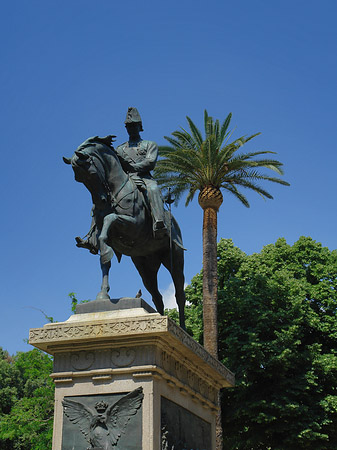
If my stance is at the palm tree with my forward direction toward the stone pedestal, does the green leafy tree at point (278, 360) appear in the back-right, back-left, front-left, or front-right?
back-left

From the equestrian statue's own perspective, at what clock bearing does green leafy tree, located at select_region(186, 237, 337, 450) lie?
The green leafy tree is roughly at 5 o'clock from the equestrian statue.

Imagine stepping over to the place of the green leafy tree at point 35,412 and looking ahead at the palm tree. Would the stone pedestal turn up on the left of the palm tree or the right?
right

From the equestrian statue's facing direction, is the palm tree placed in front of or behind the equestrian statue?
behind

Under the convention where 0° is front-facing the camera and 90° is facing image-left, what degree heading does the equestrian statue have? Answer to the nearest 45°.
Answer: approximately 45°
